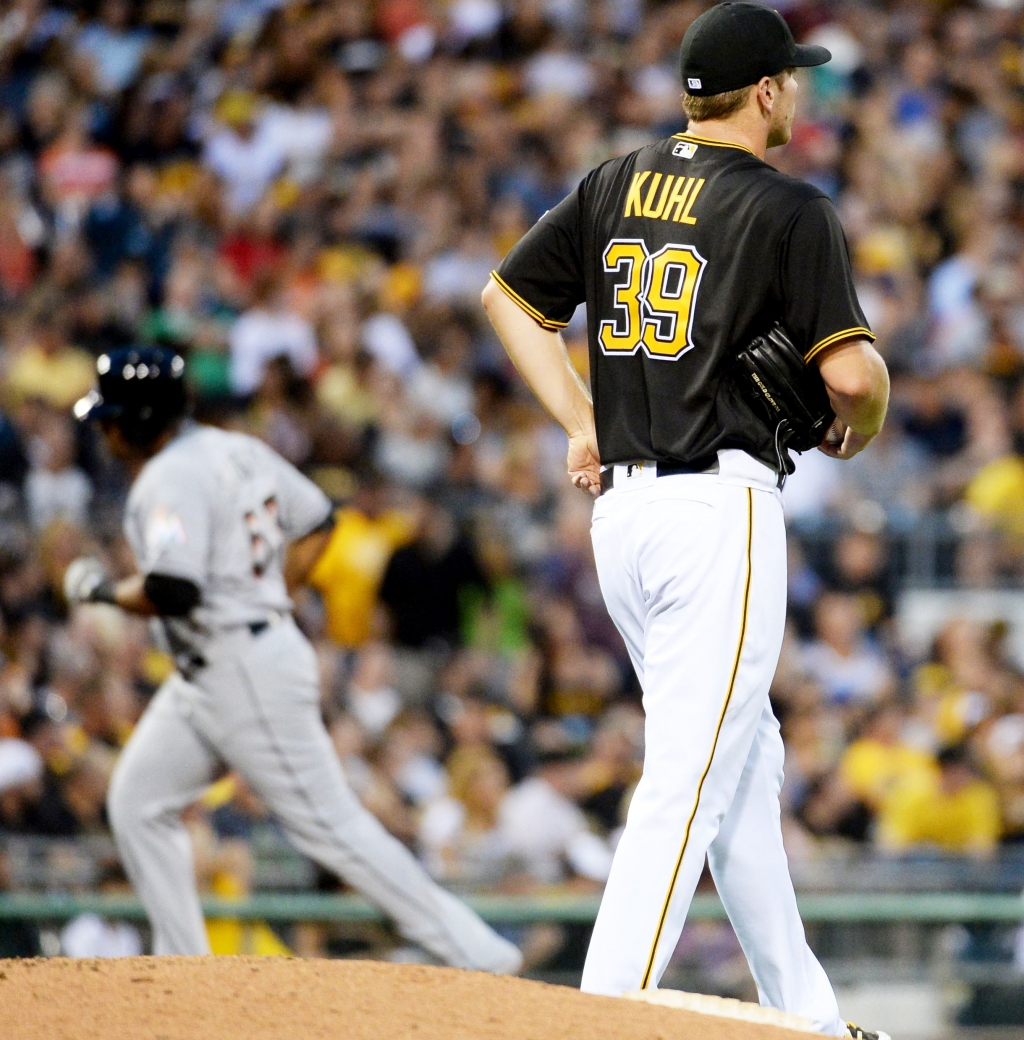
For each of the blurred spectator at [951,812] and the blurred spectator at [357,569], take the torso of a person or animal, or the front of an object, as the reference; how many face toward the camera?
2

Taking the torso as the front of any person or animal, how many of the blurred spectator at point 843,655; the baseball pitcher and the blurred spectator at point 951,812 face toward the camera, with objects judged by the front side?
2

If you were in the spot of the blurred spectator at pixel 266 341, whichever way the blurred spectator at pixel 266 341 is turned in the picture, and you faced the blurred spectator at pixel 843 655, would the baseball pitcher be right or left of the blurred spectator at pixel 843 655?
right

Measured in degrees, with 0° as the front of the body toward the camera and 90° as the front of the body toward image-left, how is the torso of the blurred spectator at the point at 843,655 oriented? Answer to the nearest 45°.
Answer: approximately 0°

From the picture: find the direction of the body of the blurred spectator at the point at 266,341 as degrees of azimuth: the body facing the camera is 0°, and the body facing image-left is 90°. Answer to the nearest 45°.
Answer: approximately 0°

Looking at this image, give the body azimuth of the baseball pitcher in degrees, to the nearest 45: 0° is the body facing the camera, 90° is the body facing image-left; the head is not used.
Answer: approximately 225°

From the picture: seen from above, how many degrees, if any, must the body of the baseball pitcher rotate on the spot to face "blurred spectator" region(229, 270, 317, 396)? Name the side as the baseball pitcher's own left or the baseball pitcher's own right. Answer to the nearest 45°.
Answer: approximately 45° to the baseball pitcher's own left
